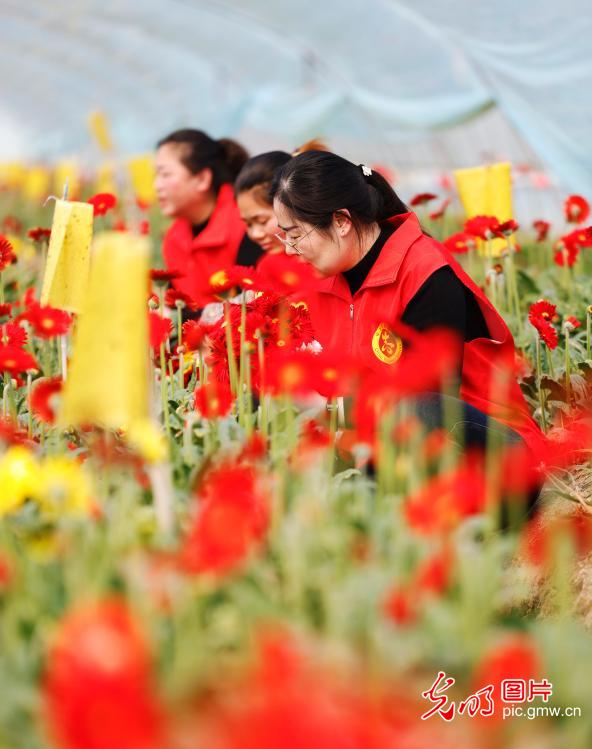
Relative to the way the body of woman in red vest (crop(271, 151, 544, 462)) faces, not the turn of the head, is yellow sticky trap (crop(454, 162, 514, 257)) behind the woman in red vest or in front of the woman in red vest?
behind

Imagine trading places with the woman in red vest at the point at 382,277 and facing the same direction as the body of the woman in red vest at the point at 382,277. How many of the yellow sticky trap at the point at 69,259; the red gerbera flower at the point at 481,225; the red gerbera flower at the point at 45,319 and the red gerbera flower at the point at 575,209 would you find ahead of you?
2

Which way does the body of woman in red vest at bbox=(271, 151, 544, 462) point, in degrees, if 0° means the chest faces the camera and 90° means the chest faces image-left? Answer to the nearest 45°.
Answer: approximately 45°

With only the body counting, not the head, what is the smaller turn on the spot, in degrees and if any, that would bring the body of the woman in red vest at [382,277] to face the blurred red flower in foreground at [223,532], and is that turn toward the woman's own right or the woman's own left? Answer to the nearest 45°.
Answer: approximately 45° to the woman's own left

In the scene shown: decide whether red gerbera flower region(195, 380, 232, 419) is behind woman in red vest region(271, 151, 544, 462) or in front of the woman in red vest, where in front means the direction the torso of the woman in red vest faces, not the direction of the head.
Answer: in front

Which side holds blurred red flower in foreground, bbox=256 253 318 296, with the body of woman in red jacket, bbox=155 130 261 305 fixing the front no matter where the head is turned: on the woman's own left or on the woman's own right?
on the woman's own left

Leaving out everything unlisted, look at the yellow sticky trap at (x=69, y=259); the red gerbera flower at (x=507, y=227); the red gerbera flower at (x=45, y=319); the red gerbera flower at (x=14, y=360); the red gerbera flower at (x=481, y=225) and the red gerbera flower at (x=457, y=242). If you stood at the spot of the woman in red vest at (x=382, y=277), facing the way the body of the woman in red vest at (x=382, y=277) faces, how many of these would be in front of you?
3

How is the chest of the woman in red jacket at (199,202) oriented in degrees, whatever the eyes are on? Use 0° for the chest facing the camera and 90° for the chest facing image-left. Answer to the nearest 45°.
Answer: approximately 45°

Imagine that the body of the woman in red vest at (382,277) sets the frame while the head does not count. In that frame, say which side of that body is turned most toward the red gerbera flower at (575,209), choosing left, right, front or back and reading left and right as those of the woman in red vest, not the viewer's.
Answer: back

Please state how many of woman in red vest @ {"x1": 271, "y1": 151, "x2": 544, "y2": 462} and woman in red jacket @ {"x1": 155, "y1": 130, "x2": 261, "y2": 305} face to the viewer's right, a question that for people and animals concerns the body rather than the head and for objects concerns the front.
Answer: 0

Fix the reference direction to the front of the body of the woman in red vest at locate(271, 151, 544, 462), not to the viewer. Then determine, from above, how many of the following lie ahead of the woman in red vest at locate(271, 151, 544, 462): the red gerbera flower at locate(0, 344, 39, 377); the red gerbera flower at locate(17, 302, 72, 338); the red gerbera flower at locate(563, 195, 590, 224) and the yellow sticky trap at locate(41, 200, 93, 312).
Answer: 3

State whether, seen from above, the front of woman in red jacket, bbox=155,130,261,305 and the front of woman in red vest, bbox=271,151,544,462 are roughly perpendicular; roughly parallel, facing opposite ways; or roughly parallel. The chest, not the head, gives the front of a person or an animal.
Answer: roughly parallel

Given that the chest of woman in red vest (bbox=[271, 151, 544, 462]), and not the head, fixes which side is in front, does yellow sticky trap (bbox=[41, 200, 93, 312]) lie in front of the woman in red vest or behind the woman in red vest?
in front

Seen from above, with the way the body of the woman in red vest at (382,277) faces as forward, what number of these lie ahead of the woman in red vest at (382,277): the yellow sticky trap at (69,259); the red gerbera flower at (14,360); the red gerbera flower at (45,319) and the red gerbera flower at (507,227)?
3
